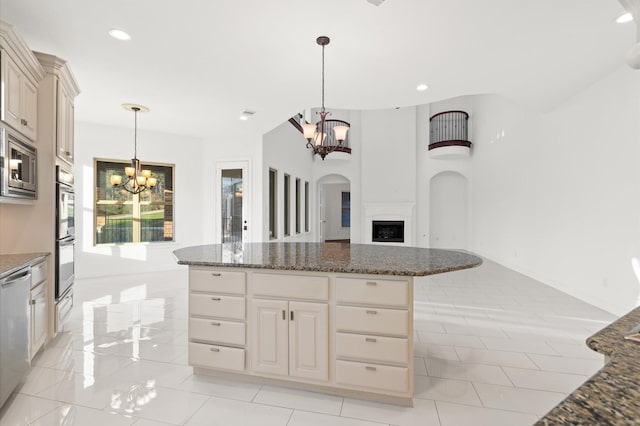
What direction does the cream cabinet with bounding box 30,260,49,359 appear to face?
to the viewer's right

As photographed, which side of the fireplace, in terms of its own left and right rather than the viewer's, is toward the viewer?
front

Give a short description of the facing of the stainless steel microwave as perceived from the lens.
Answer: facing to the right of the viewer

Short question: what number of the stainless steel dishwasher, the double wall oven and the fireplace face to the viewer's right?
2

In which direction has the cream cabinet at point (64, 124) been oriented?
to the viewer's right

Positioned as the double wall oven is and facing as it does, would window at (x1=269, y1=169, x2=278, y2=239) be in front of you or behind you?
in front

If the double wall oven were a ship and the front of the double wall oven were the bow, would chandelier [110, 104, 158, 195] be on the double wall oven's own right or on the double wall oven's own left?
on the double wall oven's own left

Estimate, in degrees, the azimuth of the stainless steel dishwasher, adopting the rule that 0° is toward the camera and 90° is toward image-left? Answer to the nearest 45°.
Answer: approximately 270°

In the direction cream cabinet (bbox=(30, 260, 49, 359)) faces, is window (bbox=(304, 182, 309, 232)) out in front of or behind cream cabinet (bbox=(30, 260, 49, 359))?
in front

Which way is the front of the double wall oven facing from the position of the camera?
facing to the right of the viewer
